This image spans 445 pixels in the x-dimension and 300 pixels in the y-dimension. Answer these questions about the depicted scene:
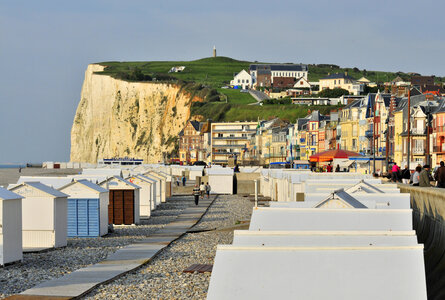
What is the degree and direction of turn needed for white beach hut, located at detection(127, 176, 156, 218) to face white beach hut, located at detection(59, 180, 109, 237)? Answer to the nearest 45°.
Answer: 0° — it already faces it

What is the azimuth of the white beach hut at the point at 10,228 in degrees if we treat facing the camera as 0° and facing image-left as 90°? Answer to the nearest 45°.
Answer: approximately 45°

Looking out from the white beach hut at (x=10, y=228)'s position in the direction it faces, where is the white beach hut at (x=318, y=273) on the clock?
the white beach hut at (x=318, y=273) is roughly at 10 o'clock from the white beach hut at (x=10, y=228).

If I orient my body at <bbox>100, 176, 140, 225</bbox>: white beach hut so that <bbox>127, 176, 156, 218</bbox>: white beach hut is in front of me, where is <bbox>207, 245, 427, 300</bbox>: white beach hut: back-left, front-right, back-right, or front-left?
back-right

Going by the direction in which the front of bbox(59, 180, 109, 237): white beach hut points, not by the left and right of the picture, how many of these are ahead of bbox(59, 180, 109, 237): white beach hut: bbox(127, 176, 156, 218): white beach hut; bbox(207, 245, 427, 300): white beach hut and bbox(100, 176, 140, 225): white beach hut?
1

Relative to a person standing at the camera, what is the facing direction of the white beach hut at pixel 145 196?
facing the viewer

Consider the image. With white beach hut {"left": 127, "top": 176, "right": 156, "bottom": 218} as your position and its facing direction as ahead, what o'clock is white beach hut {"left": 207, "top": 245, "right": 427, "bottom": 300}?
white beach hut {"left": 207, "top": 245, "right": 427, "bottom": 300} is roughly at 12 o'clock from white beach hut {"left": 127, "top": 176, "right": 156, "bottom": 218}.

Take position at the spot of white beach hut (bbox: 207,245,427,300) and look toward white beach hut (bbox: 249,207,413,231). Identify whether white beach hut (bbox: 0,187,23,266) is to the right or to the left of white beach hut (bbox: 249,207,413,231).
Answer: left

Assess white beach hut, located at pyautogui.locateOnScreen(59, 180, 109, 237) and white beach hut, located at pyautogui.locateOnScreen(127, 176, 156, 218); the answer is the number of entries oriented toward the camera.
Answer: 2
